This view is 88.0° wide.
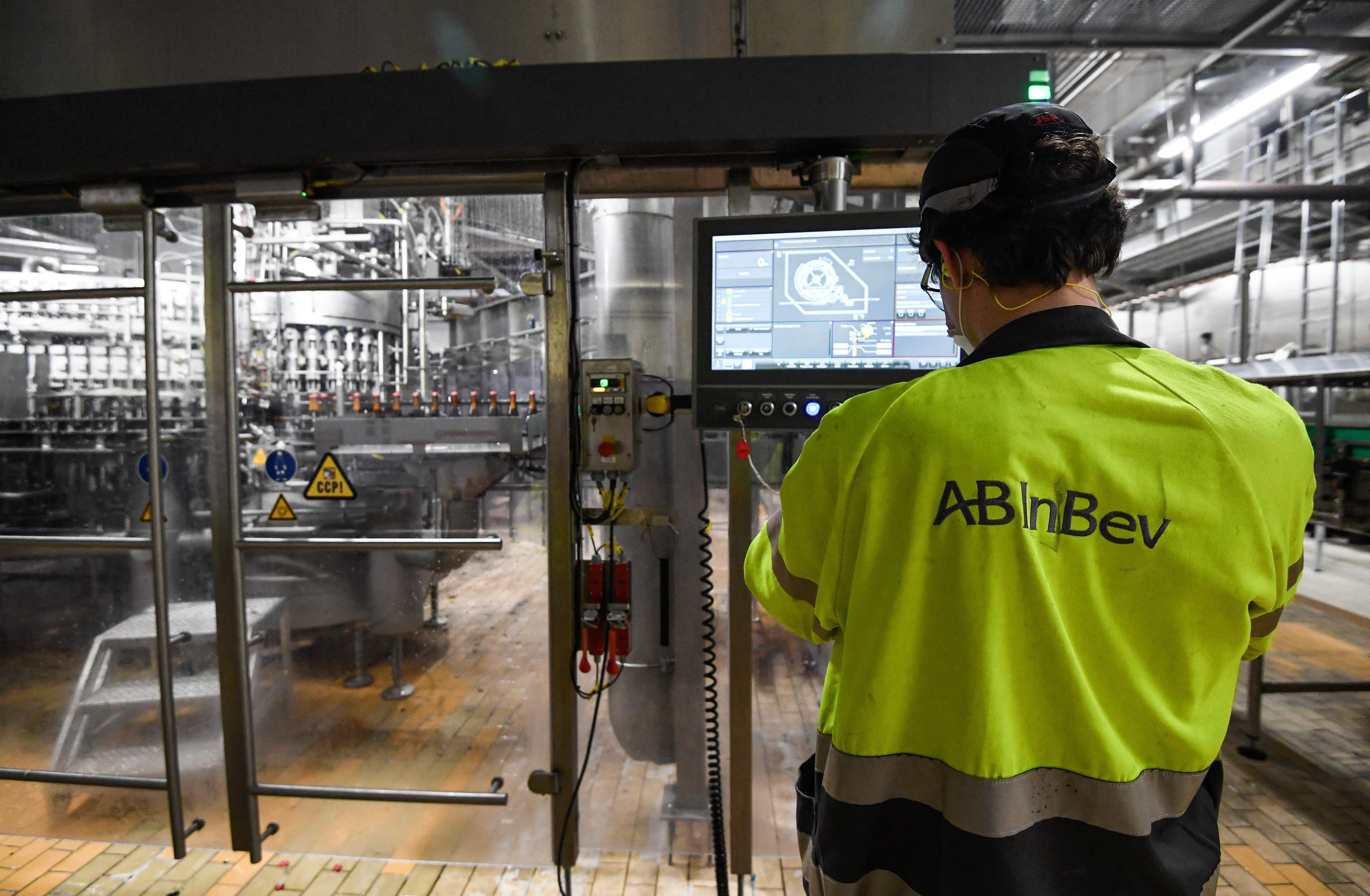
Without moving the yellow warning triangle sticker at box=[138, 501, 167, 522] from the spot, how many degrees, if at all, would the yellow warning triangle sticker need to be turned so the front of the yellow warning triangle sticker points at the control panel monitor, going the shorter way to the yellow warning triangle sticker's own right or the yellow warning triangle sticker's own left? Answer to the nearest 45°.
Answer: approximately 45° to the yellow warning triangle sticker's own left

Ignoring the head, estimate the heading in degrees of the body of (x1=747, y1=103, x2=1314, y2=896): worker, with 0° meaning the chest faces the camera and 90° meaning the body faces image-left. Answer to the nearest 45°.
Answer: approximately 180°

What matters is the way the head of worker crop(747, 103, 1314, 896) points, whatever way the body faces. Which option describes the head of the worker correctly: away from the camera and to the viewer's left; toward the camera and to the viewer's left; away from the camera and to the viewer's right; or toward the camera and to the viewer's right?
away from the camera and to the viewer's left

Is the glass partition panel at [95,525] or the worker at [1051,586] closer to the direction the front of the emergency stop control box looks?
the worker

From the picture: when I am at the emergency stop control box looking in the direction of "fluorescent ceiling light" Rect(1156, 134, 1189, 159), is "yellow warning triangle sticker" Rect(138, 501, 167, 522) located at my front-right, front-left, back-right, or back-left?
back-left

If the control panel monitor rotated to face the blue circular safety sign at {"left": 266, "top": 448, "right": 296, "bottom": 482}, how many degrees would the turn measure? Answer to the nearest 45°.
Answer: approximately 90° to its right

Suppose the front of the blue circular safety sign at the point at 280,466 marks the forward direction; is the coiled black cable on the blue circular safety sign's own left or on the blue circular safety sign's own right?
on the blue circular safety sign's own left
